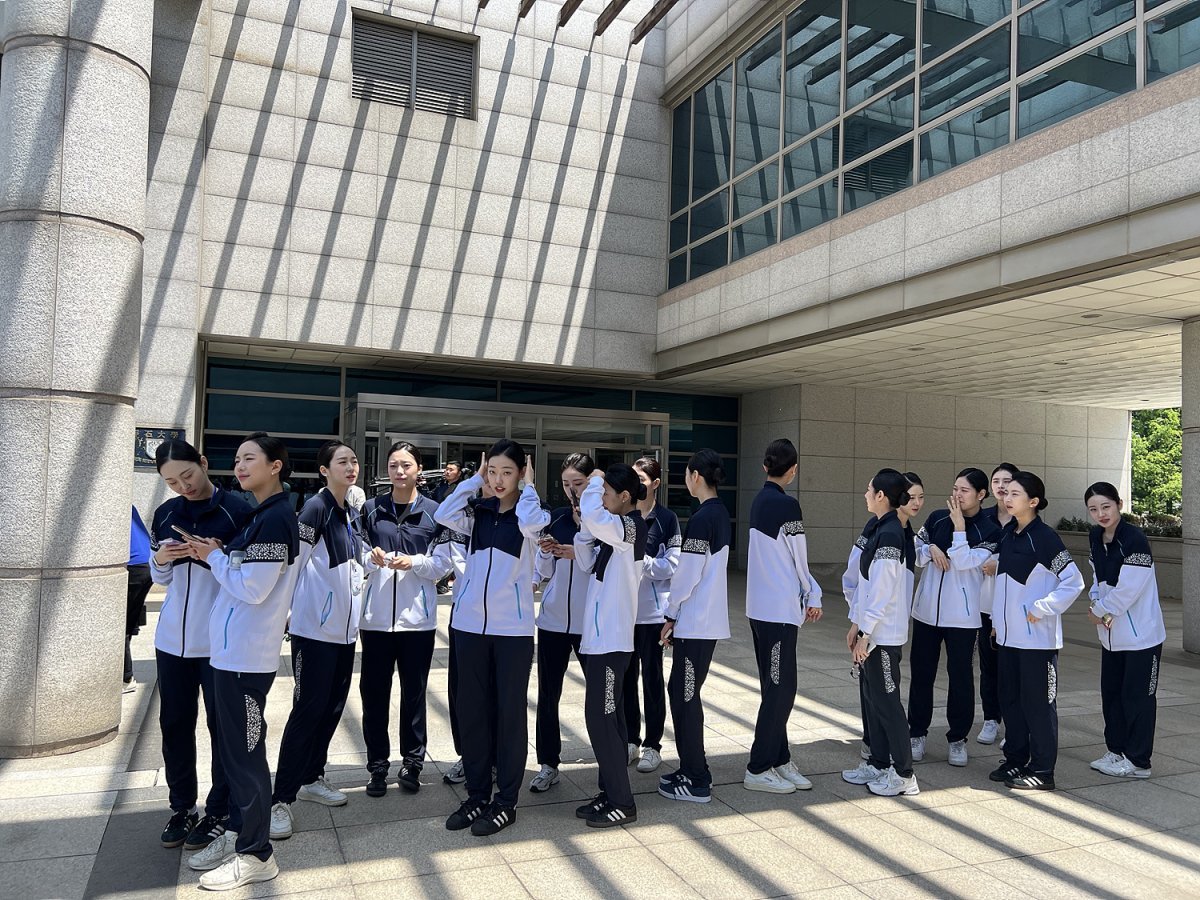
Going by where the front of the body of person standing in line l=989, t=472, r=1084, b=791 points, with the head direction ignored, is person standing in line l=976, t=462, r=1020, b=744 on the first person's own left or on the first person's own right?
on the first person's own right

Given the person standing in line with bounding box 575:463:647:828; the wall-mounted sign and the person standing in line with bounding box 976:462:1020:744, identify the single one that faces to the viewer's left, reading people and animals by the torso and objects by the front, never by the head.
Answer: the person standing in line with bounding box 575:463:647:828

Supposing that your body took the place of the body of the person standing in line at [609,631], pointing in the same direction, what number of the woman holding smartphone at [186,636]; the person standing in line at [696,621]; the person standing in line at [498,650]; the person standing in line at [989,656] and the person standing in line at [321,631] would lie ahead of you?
3

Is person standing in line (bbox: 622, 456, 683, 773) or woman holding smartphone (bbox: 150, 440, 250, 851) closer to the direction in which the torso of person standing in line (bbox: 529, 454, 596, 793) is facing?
the woman holding smartphone

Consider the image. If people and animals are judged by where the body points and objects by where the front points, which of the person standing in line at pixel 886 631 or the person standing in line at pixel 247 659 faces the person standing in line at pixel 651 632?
the person standing in line at pixel 886 631

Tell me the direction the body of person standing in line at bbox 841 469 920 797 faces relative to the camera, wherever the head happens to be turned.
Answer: to the viewer's left

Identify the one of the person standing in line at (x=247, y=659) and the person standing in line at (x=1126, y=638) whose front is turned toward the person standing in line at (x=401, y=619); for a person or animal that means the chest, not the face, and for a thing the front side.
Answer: the person standing in line at (x=1126, y=638)

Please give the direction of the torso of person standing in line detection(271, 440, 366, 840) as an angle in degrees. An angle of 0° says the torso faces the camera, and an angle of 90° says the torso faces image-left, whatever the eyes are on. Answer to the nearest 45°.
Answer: approximately 315°
